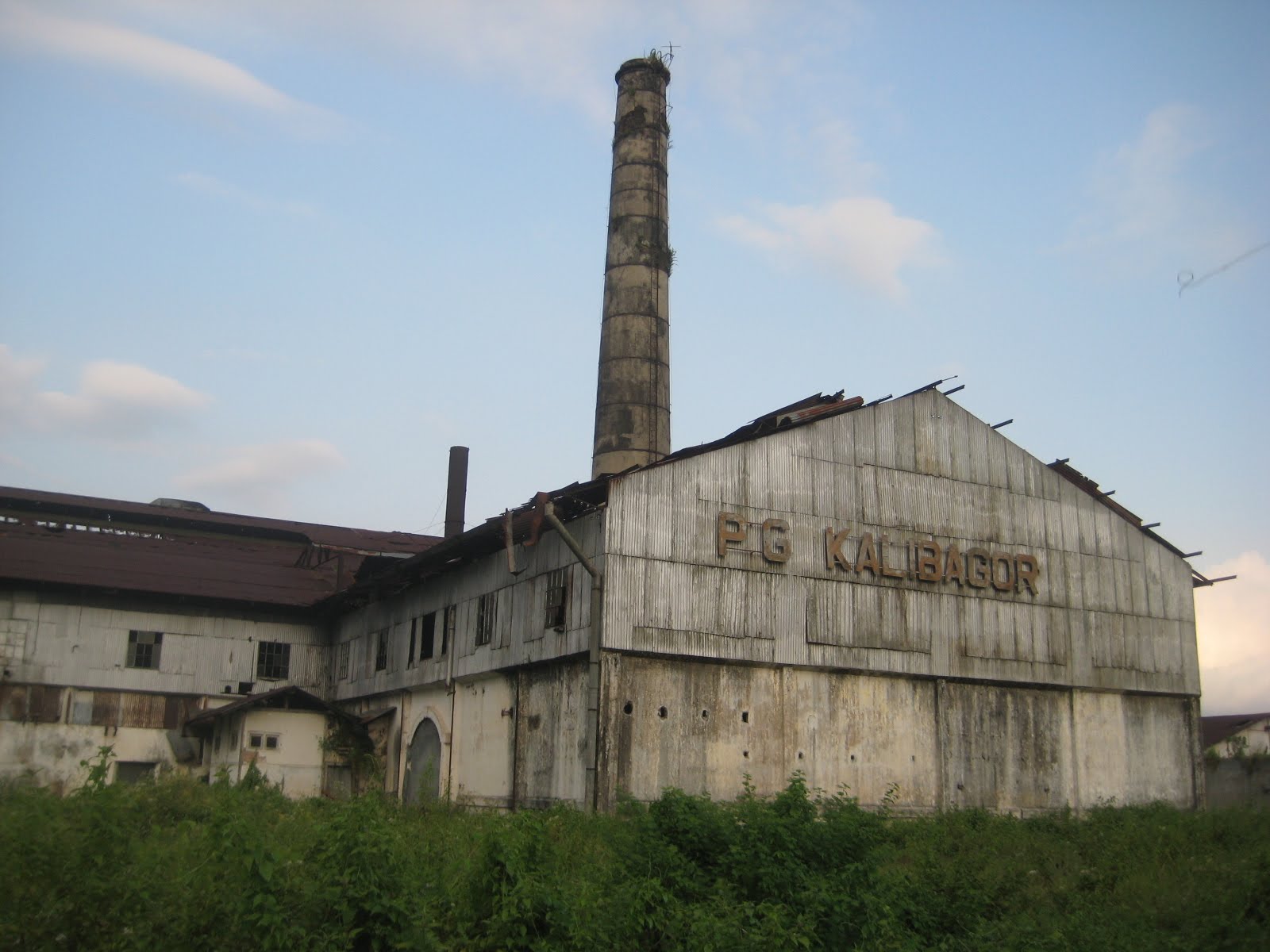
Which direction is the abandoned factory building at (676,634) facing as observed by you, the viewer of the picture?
facing the viewer and to the right of the viewer
